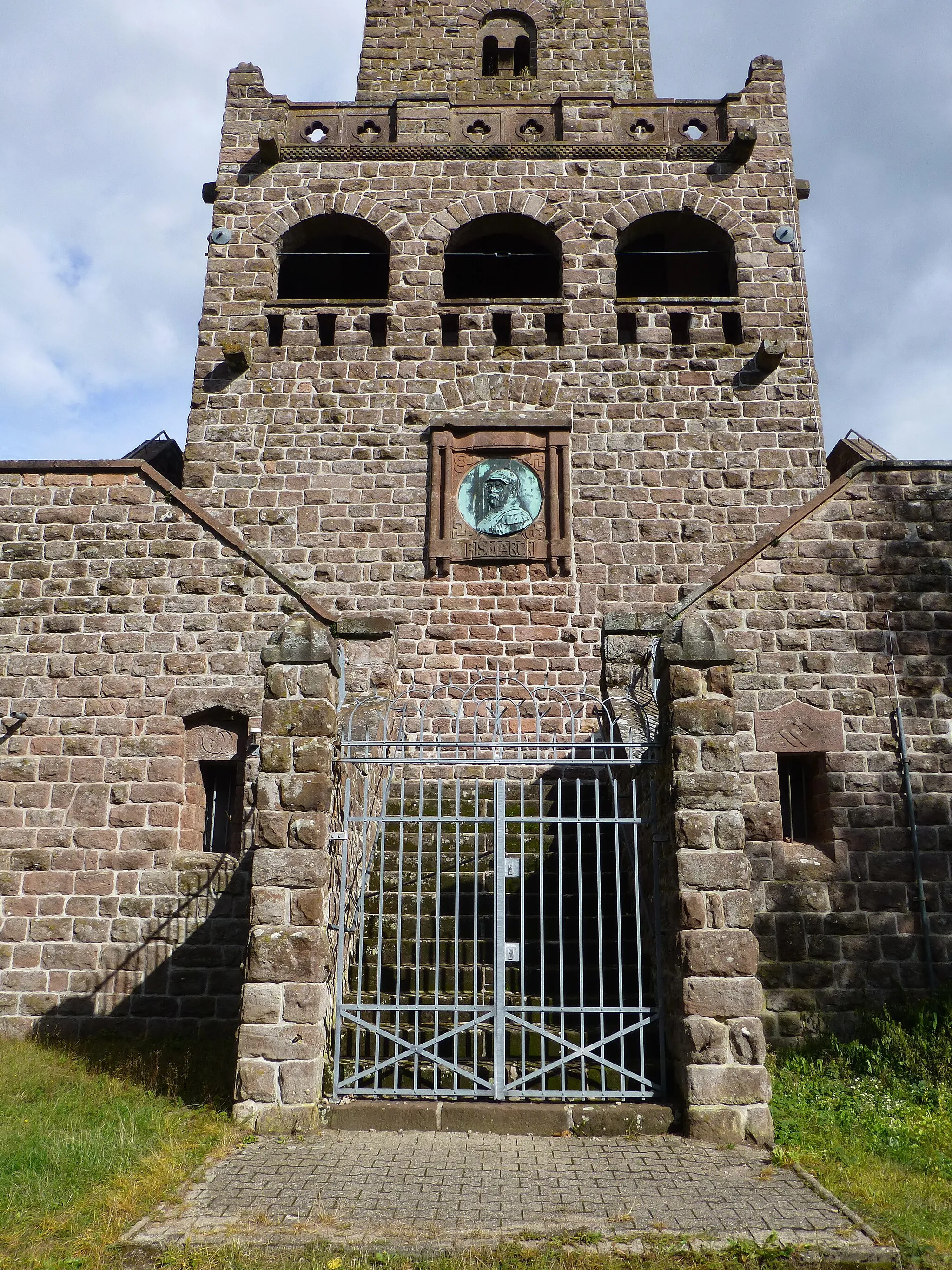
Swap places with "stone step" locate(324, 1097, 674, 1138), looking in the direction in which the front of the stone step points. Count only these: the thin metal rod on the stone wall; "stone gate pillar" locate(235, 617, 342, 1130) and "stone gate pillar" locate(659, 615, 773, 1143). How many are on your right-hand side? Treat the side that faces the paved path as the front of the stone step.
1

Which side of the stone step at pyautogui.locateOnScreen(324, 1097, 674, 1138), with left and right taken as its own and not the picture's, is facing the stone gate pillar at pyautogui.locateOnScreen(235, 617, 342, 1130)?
right

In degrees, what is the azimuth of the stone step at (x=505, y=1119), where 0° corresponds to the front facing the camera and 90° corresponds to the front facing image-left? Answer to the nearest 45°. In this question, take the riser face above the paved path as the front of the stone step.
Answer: approximately 0°

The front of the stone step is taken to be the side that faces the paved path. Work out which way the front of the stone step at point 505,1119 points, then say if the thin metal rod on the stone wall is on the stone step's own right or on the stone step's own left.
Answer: on the stone step's own left

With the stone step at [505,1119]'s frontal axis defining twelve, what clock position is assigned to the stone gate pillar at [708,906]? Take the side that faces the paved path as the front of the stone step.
The stone gate pillar is roughly at 9 o'clock from the stone step.
